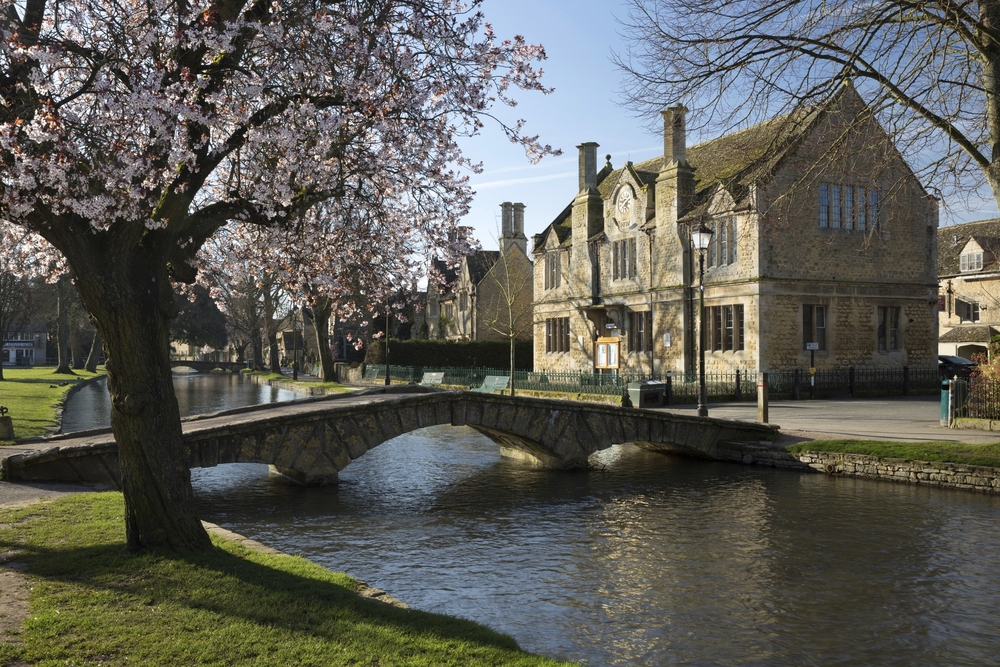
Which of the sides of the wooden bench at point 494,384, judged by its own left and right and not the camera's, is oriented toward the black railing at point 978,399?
left

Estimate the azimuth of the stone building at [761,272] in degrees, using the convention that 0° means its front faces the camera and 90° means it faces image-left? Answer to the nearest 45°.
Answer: approximately 45°

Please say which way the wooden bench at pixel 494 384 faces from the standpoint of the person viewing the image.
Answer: facing the viewer and to the left of the viewer

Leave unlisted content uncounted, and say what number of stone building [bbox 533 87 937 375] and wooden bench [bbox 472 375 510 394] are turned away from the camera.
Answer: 0

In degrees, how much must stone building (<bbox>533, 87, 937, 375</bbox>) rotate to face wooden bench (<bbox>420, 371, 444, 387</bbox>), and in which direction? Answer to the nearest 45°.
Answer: approximately 45° to its right
